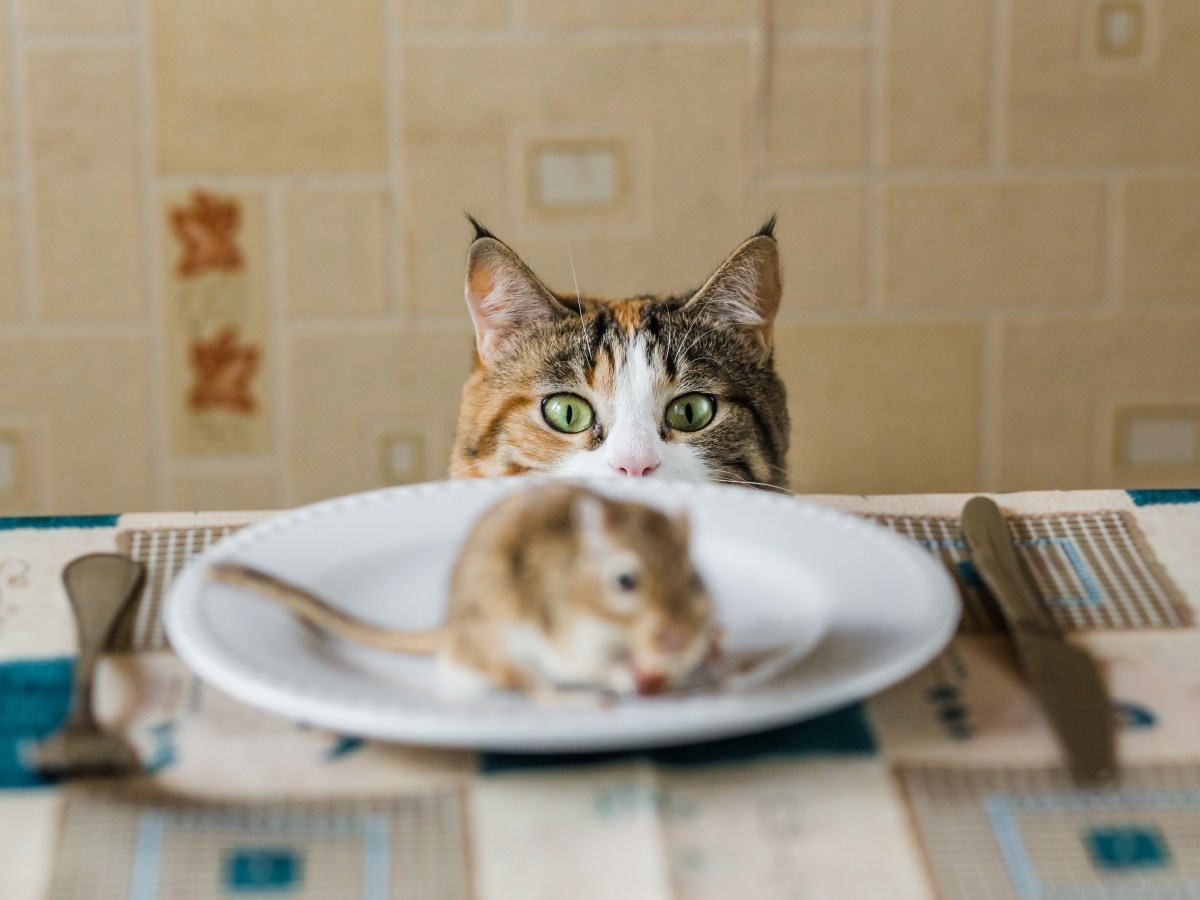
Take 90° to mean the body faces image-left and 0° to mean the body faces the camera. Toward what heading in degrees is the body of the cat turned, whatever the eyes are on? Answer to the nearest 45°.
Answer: approximately 0°

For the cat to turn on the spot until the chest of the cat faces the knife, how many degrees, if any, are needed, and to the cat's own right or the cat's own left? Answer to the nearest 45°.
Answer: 0° — it already faces it

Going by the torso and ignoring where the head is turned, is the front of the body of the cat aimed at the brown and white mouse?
yes

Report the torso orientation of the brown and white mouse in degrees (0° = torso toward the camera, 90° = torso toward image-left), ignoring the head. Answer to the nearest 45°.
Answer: approximately 315°

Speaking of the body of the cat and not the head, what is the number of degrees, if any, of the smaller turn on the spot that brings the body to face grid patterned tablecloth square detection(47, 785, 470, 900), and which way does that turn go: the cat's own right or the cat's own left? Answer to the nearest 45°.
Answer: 0° — it already faces it

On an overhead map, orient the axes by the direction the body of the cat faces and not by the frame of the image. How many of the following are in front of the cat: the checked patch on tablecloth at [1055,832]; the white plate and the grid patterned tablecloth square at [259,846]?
3

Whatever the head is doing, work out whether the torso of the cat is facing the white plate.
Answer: yes
